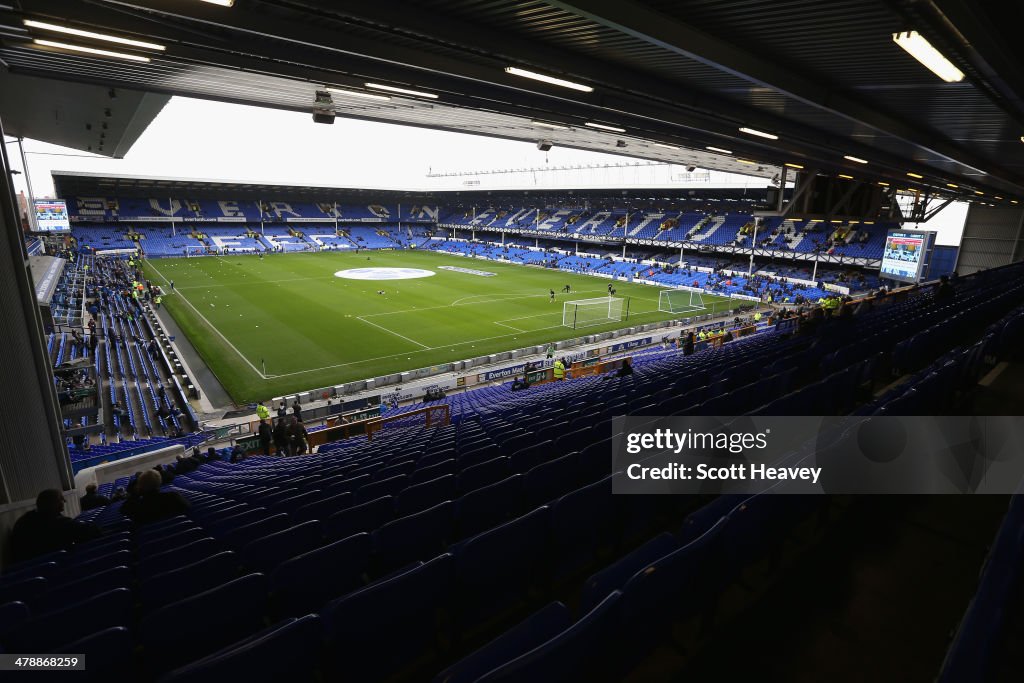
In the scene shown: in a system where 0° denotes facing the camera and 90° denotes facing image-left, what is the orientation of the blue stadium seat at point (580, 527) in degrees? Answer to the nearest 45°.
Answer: approximately 135°

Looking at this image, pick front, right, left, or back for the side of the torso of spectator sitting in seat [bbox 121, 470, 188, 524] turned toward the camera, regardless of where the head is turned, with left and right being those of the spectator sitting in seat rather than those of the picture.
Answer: back

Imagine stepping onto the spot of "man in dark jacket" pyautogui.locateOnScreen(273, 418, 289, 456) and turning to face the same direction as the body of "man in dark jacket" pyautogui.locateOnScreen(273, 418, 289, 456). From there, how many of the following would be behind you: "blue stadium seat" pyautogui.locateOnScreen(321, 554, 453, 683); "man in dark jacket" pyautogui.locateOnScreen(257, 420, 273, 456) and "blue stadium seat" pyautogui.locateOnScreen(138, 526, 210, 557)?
2

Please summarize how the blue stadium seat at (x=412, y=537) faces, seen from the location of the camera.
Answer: facing away from the viewer and to the left of the viewer

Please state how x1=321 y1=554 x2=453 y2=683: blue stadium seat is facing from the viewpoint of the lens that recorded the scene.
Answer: facing away from the viewer and to the left of the viewer

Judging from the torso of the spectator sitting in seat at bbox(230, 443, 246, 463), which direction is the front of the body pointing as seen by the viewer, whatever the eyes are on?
away from the camera

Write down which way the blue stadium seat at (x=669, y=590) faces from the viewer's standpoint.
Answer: facing away from the viewer and to the left of the viewer

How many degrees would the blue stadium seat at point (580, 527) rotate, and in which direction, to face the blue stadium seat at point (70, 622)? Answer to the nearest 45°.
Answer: approximately 90° to its left

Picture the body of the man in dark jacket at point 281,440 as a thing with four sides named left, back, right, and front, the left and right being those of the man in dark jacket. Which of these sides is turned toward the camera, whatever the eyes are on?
back

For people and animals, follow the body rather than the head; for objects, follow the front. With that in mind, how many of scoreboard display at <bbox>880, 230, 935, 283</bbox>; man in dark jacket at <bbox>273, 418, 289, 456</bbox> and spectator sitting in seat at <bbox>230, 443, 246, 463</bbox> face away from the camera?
2

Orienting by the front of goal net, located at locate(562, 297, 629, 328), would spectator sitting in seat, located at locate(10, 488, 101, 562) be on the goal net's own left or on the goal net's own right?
on the goal net's own left

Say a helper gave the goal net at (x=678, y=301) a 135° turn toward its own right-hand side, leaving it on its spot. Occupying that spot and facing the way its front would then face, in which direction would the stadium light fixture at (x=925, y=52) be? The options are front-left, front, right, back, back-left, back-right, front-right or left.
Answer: right

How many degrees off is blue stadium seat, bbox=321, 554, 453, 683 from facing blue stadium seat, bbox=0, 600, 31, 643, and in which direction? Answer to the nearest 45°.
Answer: approximately 45° to its left
